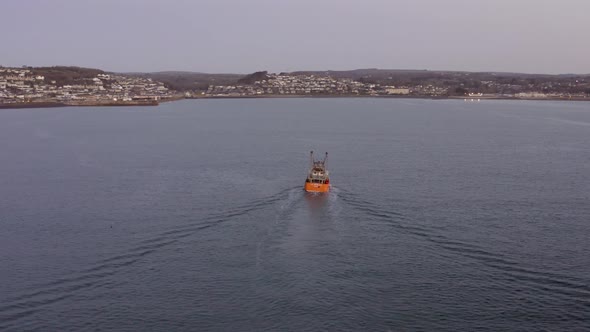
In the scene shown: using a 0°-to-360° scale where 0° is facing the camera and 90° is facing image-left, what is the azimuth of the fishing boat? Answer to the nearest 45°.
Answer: approximately 180°
